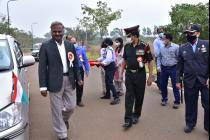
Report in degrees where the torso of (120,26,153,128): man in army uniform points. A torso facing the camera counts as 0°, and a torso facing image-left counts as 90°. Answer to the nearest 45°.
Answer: approximately 45°

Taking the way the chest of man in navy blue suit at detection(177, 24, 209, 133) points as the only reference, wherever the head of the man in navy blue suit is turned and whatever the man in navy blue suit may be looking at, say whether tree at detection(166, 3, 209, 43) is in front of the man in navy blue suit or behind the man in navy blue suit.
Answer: behind

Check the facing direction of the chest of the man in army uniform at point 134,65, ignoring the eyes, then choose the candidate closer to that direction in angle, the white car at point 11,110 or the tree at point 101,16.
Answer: the white car

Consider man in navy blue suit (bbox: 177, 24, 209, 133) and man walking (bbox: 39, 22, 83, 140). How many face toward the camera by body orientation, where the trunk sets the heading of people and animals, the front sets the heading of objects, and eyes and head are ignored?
2

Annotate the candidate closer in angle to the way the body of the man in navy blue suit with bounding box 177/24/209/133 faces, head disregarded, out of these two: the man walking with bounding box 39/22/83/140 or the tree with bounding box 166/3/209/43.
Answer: the man walking

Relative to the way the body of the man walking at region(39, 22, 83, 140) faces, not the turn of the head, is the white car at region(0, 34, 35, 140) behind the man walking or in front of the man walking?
in front

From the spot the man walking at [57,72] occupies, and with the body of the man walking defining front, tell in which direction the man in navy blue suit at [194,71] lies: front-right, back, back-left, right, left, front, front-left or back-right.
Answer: left

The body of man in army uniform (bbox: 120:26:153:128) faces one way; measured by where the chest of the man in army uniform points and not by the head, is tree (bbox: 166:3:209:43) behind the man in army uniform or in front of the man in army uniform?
behind

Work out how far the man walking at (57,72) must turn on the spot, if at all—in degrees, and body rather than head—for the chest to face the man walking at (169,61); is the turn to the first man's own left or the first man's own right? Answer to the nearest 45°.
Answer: approximately 135° to the first man's own left

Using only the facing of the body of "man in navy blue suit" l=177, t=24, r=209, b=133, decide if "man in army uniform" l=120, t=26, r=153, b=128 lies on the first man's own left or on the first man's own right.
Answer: on the first man's own right

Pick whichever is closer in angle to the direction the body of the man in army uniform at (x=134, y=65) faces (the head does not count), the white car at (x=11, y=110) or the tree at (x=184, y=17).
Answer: the white car
